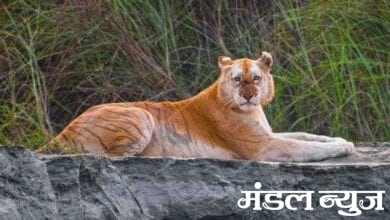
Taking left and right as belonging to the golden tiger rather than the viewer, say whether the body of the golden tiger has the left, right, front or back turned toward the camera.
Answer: right
